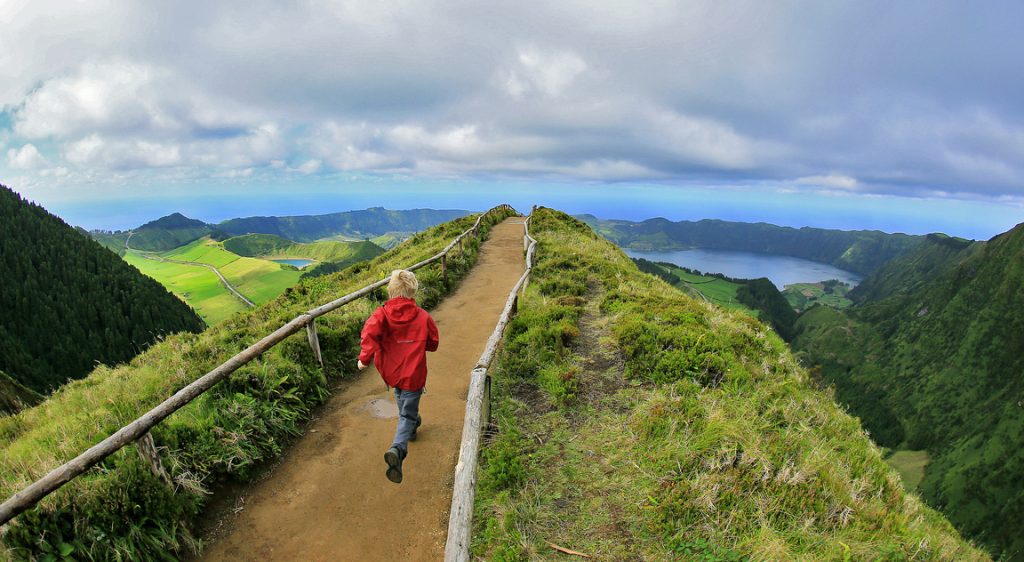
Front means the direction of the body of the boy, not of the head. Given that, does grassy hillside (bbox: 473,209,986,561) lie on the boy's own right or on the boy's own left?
on the boy's own right

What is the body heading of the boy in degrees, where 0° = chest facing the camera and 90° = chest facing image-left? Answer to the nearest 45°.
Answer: approximately 180°

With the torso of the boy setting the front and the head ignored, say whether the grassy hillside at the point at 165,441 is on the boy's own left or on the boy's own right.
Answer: on the boy's own left

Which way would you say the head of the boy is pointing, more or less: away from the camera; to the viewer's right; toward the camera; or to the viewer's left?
away from the camera
